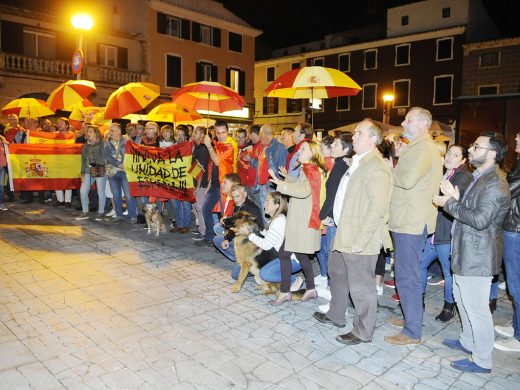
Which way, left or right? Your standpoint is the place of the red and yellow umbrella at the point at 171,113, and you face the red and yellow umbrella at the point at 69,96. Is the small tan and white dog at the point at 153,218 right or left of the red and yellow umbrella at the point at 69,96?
left

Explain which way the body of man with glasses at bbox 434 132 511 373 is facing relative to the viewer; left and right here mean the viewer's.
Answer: facing to the left of the viewer

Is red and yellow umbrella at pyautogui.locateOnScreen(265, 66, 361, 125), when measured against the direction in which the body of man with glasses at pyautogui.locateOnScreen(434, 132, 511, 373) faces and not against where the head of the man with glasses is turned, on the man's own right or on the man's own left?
on the man's own right

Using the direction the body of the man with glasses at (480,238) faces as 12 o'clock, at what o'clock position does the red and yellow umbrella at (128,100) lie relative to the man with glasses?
The red and yellow umbrella is roughly at 1 o'clock from the man with glasses.

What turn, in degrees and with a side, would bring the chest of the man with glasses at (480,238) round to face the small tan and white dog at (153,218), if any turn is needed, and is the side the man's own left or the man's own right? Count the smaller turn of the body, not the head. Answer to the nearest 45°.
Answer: approximately 45° to the man's own right
